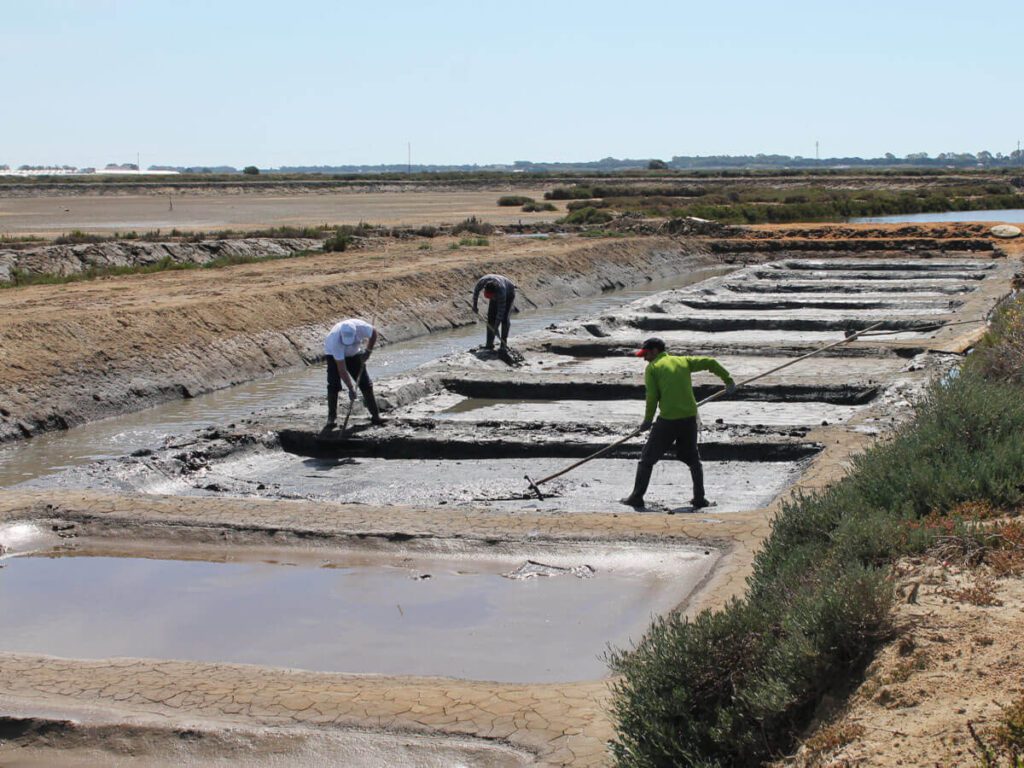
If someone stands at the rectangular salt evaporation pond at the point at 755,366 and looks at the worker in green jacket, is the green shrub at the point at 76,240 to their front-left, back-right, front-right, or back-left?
back-right

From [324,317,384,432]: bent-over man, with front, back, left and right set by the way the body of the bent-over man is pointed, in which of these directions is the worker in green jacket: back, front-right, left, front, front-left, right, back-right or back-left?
front-left

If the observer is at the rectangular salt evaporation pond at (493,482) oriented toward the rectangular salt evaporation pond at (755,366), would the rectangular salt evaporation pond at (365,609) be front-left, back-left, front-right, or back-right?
back-right

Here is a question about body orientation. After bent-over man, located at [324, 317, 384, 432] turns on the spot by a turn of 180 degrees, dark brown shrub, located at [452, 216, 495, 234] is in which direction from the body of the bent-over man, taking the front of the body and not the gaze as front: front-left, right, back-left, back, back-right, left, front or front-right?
front

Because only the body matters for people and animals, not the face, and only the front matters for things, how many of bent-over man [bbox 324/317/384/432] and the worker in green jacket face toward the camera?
1

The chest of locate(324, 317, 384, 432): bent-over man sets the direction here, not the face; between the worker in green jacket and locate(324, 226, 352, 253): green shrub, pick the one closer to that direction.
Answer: the worker in green jacket

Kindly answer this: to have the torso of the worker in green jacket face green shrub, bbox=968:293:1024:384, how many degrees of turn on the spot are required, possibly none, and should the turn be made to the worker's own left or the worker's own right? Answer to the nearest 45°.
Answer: approximately 90° to the worker's own right

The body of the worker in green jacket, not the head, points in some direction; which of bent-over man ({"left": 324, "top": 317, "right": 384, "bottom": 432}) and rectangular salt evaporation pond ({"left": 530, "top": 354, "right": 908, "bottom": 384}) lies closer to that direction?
the bent-over man

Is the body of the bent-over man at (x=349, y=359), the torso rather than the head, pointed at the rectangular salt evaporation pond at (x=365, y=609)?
yes

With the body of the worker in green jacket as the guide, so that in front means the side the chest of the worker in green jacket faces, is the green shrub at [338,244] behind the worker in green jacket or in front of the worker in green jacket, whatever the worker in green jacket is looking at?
in front

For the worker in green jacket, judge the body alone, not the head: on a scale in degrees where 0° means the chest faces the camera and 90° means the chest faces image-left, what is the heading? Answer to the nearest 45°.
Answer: approximately 135°

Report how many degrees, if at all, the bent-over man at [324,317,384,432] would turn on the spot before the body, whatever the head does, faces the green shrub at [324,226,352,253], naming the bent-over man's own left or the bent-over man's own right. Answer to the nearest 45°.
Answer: approximately 180°

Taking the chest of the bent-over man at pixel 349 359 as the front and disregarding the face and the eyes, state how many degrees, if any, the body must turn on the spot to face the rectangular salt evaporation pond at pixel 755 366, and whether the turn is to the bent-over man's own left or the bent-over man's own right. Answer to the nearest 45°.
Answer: approximately 135° to the bent-over man's own left

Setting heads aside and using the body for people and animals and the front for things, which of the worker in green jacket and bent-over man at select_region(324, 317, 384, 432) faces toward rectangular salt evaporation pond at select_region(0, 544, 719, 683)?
the bent-over man
